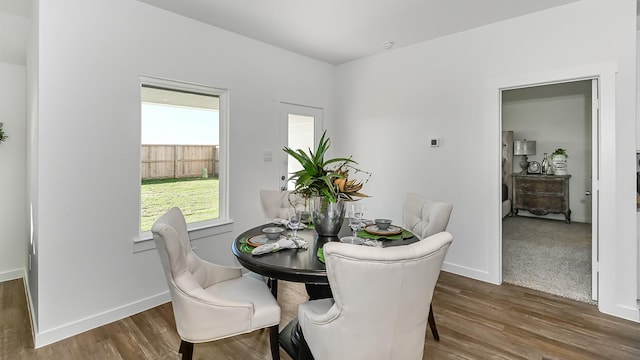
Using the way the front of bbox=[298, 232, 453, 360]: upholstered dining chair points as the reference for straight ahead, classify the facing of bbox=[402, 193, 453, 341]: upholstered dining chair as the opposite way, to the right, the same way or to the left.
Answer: to the left

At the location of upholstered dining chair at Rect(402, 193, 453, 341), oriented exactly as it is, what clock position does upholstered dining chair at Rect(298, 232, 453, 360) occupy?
upholstered dining chair at Rect(298, 232, 453, 360) is roughly at 11 o'clock from upholstered dining chair at Rect(402, 193, 453, 341).

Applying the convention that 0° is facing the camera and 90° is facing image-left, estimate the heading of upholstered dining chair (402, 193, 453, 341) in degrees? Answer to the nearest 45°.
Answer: approximately 45°

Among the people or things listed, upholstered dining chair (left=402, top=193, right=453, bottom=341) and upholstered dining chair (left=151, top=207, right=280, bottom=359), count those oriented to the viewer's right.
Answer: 1

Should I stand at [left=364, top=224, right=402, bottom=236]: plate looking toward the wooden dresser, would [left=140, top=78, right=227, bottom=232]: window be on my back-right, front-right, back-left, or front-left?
back-left

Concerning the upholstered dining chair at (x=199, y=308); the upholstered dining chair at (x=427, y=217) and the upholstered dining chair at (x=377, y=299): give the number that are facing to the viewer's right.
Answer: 1

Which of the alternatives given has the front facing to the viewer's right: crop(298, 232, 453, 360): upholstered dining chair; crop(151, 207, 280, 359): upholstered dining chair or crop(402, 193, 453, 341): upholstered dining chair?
crop(151, 207, 280, 359): upholstered dining chair

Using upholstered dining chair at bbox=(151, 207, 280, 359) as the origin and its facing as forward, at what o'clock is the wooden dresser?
The wooden dresser is roughly at 11 o'clock from the upholstered dining chair.

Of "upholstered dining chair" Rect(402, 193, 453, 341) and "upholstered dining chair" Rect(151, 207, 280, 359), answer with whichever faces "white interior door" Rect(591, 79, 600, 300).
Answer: "upholstered dining chair" Rect(151, 207, 280, 359)

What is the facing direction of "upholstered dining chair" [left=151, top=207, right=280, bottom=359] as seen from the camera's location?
facing to the right of the viewer

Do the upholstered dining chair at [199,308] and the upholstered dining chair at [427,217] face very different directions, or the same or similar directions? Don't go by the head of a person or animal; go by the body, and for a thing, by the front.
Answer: very different directions

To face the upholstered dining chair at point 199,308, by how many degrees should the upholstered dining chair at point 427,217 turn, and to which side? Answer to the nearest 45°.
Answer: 0° — it already faces it

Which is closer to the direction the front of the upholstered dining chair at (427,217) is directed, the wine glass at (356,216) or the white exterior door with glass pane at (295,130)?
the wine glass

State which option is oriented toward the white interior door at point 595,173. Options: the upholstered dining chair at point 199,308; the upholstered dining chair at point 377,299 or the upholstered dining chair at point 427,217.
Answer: the upholstered dining chair at point 199,308

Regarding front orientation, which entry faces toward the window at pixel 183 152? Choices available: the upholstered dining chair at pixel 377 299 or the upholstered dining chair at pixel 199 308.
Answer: the upholstered dining chair at pixel 377 299

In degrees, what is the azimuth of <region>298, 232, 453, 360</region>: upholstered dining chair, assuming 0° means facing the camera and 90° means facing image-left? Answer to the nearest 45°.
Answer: approximately 135°

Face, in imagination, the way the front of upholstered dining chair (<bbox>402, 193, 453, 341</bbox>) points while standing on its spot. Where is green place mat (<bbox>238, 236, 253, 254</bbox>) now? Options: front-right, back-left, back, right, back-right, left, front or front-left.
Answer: front

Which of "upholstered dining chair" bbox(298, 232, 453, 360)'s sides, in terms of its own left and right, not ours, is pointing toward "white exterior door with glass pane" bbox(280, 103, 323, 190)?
front

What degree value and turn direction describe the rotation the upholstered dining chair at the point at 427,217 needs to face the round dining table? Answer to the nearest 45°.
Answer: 0° — it already faces it
